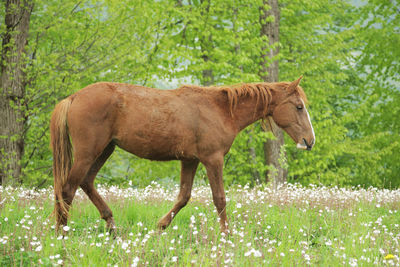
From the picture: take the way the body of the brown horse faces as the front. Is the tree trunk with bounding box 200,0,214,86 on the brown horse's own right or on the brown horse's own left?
on the brown horse's own left

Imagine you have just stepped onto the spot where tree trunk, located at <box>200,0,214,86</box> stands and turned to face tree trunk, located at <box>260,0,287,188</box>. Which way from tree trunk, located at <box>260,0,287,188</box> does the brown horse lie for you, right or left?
right

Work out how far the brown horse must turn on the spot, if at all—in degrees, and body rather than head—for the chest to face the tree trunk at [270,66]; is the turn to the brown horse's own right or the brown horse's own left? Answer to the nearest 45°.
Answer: approximately 90° to the brown horse's own left

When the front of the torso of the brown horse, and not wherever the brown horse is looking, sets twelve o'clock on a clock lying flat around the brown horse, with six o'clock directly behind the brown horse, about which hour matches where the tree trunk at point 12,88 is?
The tree trunk is roughly at 8 o'clock from the brown horse.

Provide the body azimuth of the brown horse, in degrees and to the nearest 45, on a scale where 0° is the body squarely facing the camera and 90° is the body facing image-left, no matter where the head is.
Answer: approximately 270°
